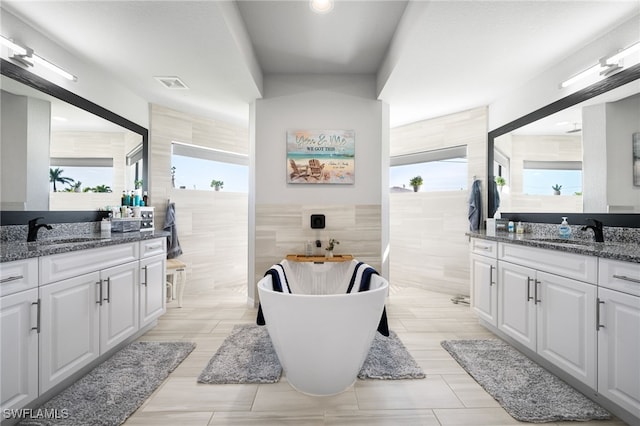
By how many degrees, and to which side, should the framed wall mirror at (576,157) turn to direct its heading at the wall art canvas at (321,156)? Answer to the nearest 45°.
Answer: approximately 45° to its right

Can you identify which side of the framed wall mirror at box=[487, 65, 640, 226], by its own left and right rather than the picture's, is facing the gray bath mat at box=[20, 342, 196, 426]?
front

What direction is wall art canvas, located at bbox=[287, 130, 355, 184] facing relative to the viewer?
toward the camera

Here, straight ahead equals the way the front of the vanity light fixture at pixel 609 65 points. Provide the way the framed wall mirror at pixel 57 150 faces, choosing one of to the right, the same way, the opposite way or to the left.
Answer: the opposite way

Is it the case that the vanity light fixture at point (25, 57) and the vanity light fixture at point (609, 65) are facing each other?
yes

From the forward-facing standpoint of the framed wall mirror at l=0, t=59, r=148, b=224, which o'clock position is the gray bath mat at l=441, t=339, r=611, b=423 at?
The gray bath mat is roughly at 12 o'clock from the framed wall mirror.

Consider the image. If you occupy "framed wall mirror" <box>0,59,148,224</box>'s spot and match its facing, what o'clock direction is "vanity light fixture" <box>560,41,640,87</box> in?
The vanity light fixture is roughly at 12 o'clock from the framed wall mirror.

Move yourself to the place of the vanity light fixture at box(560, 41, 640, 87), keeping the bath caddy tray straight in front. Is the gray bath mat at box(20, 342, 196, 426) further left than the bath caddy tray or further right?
left

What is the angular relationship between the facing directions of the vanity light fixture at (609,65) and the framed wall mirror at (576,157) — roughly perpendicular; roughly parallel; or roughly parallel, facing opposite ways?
roughly parallel

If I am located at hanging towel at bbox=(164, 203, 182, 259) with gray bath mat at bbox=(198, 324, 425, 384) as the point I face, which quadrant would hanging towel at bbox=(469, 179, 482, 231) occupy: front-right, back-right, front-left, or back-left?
front-left

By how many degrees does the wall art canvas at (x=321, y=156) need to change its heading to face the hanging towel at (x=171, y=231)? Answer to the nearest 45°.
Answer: approximately 90° to its right

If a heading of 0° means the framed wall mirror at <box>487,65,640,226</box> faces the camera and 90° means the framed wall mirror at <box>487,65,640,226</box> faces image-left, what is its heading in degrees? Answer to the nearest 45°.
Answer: approximately 45°

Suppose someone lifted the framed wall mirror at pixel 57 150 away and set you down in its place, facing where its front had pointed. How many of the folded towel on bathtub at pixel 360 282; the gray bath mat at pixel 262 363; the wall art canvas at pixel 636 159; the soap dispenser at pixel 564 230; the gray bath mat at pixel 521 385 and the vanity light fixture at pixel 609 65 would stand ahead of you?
6

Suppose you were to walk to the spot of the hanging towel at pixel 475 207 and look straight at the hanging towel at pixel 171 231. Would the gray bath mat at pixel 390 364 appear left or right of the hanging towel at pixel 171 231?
left

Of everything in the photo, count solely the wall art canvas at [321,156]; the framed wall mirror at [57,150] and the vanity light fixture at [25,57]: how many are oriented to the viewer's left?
0

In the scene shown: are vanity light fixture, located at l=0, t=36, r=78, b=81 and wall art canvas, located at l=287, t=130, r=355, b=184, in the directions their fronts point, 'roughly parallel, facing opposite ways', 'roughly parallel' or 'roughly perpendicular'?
roughly perpendicular
